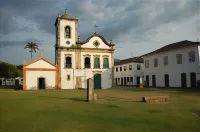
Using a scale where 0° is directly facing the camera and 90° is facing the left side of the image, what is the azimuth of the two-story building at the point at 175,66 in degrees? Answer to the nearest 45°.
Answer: approximately 45°

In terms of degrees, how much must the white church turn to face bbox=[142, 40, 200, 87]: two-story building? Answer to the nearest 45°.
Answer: approximately 90° to its left

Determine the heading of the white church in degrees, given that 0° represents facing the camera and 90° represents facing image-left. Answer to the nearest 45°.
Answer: approximately 0°

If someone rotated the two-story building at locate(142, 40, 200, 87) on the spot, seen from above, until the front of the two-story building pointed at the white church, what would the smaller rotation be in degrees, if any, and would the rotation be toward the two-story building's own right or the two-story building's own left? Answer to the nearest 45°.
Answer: approximately 45° to the two-story building's own right
